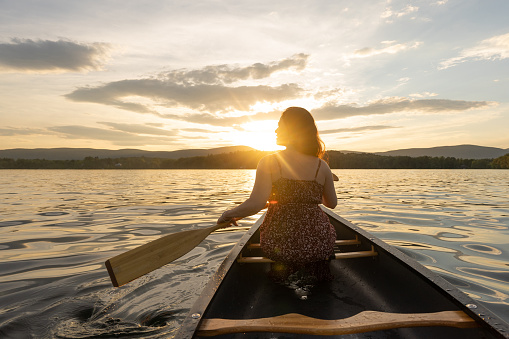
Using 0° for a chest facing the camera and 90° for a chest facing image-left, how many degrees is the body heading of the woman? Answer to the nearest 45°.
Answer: approximately 180°

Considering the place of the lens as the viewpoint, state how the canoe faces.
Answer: facing away from the viewer
